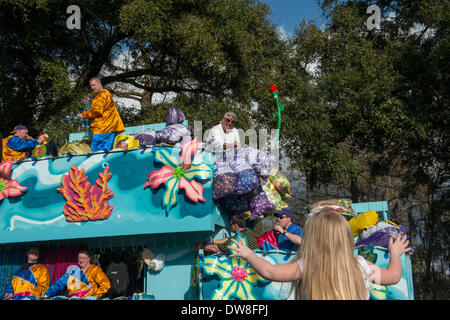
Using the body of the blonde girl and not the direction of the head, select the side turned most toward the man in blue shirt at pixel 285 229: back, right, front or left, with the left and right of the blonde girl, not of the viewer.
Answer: front

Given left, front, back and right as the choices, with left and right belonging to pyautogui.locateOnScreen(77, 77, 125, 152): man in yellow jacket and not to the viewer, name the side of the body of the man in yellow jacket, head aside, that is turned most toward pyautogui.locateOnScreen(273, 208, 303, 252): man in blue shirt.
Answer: back

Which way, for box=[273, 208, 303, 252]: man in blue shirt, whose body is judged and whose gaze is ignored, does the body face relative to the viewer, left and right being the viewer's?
facing the viewer and to the left of the viewer

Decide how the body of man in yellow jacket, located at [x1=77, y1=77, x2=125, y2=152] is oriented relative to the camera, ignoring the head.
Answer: to the viewer's left

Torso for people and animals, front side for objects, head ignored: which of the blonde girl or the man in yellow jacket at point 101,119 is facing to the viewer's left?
the man in yellow jacket

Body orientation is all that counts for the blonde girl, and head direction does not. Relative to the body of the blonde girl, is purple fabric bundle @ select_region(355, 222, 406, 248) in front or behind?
in front

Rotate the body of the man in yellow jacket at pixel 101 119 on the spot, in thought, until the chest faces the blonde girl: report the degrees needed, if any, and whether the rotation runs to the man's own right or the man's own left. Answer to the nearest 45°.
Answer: approximately 90° to the man's own left

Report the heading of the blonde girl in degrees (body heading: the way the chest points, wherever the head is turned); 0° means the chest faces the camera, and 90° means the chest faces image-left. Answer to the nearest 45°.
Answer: approximately 180°

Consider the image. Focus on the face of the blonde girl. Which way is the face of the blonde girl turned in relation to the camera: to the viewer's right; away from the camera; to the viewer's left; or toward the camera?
away from the camera

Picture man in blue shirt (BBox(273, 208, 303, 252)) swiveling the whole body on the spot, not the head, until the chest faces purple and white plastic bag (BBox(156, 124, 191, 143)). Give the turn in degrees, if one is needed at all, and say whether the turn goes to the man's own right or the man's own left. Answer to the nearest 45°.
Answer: approximately 45° to the man's own right
